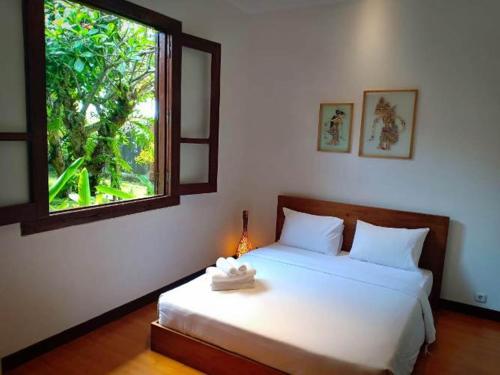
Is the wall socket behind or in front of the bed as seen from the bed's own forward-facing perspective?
behind

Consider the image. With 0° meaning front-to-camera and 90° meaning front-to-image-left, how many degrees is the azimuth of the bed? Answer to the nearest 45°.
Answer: approximately 45°

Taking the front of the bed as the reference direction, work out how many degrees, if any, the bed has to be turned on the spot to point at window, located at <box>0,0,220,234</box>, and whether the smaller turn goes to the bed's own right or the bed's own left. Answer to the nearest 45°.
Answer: approximately 45° to the bed's own right

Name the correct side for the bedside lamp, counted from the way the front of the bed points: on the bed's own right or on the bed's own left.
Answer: on the bed's own right

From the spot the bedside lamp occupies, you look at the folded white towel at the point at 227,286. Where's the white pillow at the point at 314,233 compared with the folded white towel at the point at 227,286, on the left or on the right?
left

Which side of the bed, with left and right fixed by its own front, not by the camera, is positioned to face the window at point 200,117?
right

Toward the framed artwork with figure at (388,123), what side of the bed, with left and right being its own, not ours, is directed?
back
